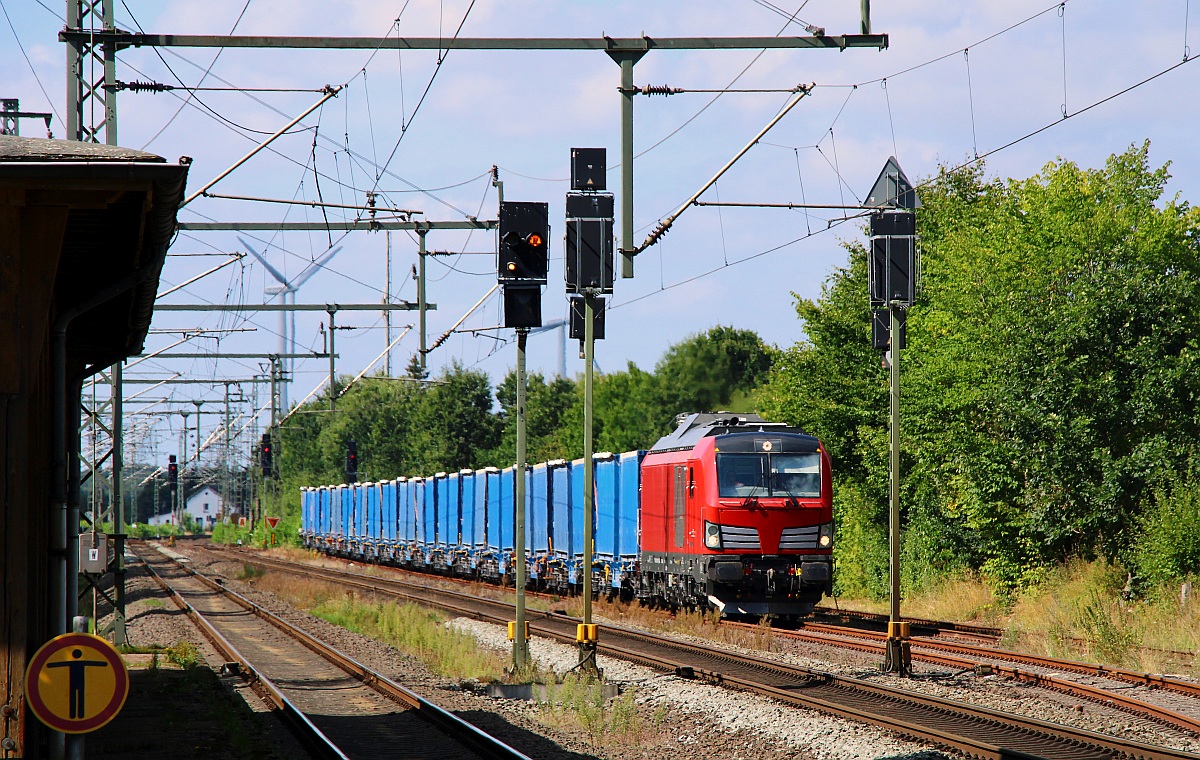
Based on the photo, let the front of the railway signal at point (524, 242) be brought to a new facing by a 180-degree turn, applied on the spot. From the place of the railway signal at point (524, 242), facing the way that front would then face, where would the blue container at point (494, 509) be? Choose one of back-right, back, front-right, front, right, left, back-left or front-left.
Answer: front

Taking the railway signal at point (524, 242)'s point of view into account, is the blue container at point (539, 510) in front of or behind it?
behind

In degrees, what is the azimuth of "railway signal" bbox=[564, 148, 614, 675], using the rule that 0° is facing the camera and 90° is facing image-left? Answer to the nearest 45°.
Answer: approximately 180°

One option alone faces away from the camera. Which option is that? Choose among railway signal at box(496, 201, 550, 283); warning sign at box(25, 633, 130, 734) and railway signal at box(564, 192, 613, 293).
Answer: railway signal at box(564, 192, 613, 293)

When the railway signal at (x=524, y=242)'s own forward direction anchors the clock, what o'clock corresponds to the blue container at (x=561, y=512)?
The blue container is roughly at 6 o'clock from the railway signal.

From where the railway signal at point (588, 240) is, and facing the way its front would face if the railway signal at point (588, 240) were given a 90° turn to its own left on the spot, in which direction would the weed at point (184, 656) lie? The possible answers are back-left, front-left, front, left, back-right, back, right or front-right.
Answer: front-right

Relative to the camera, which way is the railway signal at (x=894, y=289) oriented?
away from the camera

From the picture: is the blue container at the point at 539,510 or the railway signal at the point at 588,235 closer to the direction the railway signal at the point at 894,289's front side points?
the blue container

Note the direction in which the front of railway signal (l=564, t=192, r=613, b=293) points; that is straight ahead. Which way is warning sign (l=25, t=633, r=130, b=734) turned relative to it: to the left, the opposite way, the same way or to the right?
the opposite way
